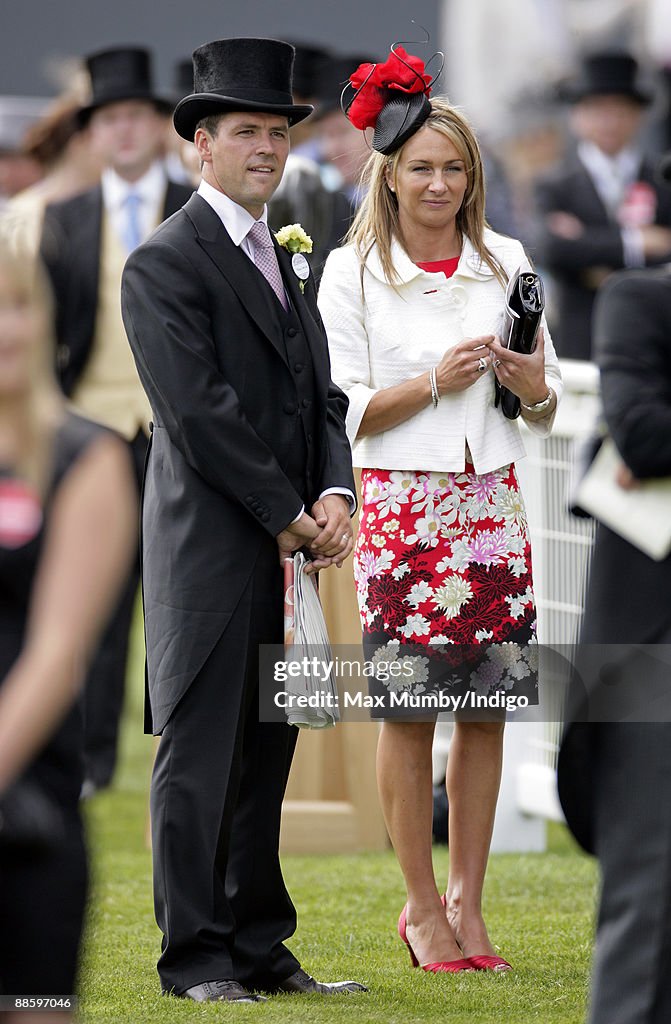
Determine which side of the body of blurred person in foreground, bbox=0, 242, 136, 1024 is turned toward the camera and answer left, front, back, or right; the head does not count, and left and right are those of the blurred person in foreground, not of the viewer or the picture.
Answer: front

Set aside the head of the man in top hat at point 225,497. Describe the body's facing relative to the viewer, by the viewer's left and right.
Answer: facing the viewer and to the right of the viewer

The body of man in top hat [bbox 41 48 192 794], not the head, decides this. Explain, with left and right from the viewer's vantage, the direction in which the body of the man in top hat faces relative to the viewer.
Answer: facing the viewer

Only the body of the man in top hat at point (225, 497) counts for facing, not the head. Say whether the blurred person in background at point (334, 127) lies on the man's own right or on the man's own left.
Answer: on the man's own left

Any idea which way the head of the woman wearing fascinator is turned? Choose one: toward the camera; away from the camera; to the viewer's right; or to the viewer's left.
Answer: toward the camera

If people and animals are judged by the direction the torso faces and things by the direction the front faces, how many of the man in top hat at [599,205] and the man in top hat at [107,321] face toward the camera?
2

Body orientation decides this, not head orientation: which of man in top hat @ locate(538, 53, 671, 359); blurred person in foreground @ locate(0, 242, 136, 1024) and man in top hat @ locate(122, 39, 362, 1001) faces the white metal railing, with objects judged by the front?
man in top hat @ locate(538, 53, 671, 359)

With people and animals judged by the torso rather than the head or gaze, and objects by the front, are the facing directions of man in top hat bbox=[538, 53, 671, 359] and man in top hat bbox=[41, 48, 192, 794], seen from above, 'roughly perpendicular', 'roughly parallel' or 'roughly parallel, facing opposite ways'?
roughly parallel

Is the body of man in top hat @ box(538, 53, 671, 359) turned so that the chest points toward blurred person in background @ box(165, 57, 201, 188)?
no

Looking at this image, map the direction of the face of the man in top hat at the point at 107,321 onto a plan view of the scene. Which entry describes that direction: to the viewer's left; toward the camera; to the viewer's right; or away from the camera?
toward the camera

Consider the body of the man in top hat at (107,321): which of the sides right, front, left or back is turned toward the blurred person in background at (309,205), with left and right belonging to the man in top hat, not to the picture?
left

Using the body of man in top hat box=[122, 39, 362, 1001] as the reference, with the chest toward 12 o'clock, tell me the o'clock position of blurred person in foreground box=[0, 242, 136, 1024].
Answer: The blurred person in foreground is roughly at 2 o'clock from the man in top hat.

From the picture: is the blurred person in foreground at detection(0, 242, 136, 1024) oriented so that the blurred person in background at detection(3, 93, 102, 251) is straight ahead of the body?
no

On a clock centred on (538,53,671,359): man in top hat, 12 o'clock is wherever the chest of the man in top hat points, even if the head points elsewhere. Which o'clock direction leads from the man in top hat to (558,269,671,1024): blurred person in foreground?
The blurred person in foreground is roughly at 12 o'clock from the man in top hat.

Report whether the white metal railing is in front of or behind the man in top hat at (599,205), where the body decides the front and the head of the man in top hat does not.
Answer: in front

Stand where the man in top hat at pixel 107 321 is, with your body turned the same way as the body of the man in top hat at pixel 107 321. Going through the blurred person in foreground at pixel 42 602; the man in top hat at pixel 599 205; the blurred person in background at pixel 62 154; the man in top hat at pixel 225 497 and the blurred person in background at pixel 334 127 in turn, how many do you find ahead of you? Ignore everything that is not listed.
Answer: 2
